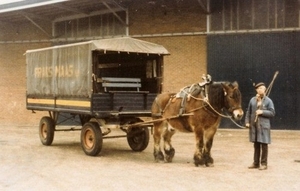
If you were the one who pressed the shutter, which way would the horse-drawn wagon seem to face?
facing the viewer and to the right of the viewer

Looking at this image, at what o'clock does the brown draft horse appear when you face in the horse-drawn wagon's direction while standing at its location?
The brown draft horse is roughly at 12 o'clock from the horse-drawn wagon.

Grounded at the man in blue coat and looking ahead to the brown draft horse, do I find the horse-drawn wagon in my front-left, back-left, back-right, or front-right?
front-right

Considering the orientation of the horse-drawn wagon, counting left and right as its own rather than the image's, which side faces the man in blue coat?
front

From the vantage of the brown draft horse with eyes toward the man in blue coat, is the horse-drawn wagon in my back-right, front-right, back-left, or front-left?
back-left

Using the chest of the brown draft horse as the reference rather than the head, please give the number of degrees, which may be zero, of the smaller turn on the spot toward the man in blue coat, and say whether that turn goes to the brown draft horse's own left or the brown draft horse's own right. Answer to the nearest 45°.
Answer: approximately 45° to the brown draft horse's own left

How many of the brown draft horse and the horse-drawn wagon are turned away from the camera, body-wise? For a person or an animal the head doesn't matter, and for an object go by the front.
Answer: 0

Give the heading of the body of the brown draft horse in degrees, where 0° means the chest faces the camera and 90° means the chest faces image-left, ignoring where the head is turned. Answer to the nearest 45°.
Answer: approximately 315°

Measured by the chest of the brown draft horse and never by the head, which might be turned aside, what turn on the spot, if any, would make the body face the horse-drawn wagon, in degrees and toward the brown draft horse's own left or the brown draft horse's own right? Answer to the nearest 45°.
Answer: approximately 180°

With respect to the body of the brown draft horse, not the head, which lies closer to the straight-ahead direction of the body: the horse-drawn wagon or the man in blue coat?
the man in blue coat

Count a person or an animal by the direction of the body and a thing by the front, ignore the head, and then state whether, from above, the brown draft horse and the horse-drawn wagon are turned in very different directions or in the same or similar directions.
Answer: same or similar directions
